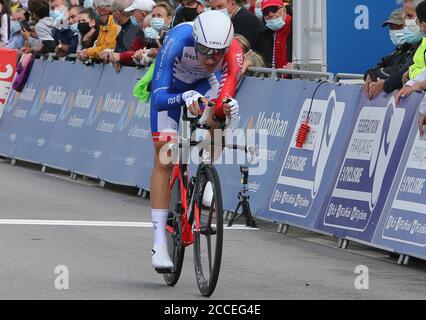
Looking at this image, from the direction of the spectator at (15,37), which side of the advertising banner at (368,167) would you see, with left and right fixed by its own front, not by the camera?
right

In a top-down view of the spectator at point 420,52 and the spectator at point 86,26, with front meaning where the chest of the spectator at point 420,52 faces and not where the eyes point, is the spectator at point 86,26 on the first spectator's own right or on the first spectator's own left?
on the first spectator's own right

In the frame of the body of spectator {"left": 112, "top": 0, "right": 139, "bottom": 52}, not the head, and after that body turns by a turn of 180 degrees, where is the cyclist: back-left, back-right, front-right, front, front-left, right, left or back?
back-right

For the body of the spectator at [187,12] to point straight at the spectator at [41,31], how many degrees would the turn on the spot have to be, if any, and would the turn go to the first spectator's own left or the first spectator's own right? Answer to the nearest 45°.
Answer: approximately 90° to the first spectator's own right

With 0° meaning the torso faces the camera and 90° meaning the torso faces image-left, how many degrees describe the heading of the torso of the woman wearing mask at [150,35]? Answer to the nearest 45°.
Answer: approximately 45°

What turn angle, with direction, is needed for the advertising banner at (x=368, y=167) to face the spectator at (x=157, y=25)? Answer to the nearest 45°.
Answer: approximately 90° to its right

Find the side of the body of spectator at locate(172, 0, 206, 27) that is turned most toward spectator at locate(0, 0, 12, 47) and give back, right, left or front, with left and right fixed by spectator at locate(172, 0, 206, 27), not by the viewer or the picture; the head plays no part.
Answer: right

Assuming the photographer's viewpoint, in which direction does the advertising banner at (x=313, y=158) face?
facing the viewer and to the left of the viewer

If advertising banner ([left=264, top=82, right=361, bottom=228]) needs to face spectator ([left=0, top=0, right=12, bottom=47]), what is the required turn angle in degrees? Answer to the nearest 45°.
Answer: approximately 90° to its right
